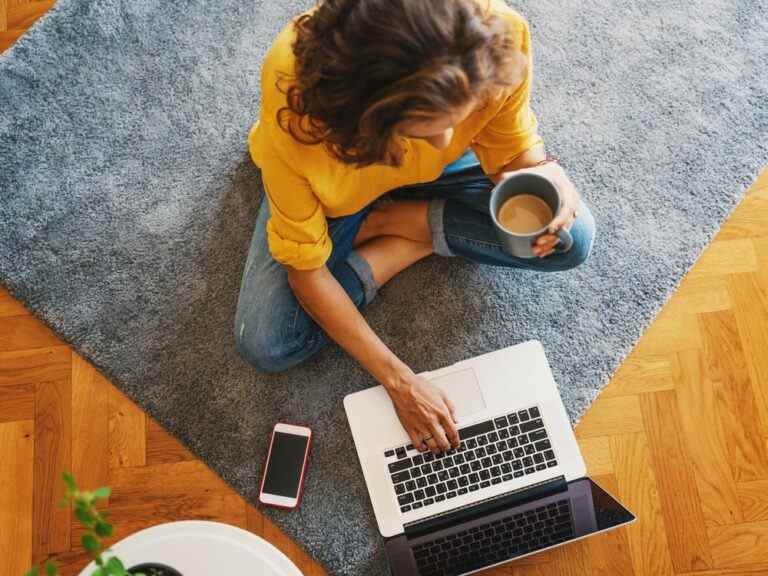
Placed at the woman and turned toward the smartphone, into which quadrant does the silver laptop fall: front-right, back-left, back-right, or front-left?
front-left

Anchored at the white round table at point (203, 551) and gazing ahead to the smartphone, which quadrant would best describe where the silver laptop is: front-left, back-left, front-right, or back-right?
front-right

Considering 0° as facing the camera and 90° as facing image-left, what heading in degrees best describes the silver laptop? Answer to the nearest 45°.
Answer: approximately 180°
